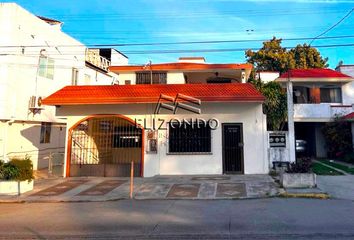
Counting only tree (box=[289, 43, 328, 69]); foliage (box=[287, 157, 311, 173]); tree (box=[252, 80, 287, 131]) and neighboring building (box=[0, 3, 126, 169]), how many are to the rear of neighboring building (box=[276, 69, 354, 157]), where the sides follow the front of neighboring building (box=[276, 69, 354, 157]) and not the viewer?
1

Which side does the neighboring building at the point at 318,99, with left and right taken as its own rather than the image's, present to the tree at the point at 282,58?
back

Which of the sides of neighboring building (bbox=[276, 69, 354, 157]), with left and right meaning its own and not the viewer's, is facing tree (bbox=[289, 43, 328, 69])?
back

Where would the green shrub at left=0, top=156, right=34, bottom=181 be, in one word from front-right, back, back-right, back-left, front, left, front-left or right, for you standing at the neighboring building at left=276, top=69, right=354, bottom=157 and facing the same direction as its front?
front-right

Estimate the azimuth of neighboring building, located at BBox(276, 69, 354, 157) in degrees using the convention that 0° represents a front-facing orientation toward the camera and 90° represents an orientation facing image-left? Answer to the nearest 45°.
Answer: approximately 0°

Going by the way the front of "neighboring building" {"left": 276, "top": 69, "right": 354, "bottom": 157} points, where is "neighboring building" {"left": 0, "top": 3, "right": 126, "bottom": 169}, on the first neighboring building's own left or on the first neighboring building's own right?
on the first neighboring building's own right

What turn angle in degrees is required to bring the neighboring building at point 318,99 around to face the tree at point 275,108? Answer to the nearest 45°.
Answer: approximately 45° to its right

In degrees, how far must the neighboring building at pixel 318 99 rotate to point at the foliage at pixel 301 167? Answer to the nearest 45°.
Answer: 0° — it already faces it
